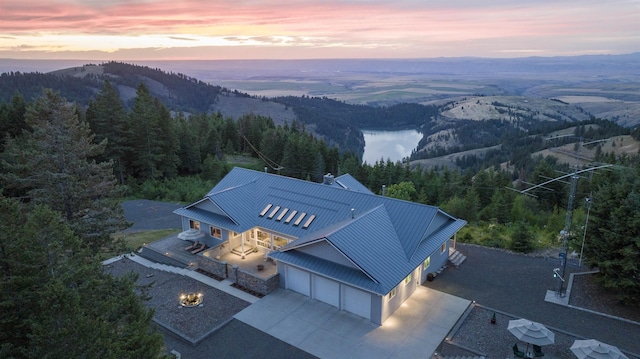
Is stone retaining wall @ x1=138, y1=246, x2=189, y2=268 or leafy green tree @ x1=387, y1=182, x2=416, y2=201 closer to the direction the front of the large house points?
the stone retaining wall

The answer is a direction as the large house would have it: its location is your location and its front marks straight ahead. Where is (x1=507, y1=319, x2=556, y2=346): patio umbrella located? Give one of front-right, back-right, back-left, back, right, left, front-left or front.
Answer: left

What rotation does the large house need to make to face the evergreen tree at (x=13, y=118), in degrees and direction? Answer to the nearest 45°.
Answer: approximately 90° to its right

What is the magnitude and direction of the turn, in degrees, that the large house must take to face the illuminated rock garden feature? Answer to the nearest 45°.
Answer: approximately 45° to its right

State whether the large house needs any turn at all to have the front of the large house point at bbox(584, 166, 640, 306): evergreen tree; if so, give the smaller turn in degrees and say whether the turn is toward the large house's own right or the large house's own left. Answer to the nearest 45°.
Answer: approximately 135° to the large house's own left

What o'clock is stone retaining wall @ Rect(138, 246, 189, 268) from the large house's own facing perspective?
The stone retaining wall is roughly at 2 o'clock from the large house.

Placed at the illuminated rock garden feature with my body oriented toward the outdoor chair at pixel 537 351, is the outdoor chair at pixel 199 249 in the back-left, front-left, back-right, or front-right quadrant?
back-left

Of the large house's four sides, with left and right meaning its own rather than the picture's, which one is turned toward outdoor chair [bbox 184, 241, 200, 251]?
right

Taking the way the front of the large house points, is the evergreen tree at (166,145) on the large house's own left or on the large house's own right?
on the large house's own right

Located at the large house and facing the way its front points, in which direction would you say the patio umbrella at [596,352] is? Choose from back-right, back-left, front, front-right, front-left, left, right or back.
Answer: left

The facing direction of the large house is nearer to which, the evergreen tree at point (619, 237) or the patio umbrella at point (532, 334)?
the patio umbrella

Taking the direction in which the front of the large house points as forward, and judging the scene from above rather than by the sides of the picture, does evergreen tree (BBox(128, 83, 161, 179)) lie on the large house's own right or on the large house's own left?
on the large house's own right

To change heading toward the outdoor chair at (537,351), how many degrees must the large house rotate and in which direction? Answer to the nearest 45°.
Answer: approximately 90° to its left

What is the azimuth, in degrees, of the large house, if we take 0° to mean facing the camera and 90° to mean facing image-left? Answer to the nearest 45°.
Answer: approximately 45°

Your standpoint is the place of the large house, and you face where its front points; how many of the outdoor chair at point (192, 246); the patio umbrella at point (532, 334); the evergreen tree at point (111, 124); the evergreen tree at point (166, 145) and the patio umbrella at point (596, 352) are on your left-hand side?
2
